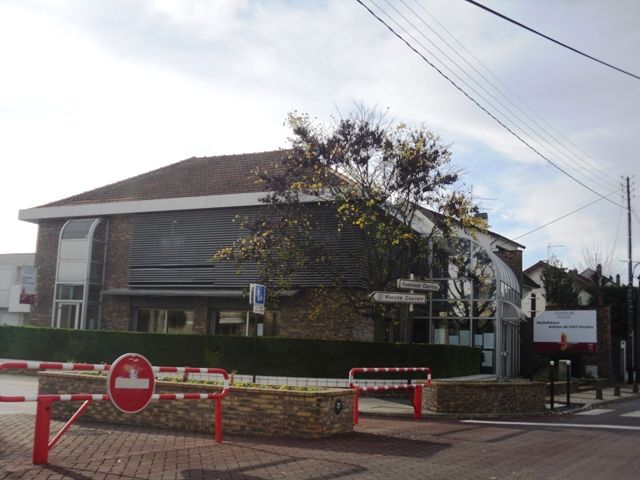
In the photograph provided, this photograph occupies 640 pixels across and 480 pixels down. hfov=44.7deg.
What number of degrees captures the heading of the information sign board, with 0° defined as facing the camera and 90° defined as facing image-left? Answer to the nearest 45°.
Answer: approximately 0°

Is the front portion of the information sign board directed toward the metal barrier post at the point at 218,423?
yes
